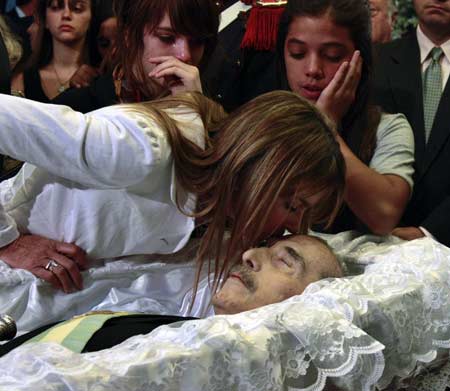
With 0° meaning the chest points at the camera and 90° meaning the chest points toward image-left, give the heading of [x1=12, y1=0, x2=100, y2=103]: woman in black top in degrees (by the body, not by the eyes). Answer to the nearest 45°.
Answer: approximately 0°

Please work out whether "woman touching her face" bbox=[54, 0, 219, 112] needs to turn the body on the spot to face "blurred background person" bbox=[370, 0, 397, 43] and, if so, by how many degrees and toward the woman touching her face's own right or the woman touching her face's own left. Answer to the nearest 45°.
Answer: approximately 90° to the woman touching her face's own left

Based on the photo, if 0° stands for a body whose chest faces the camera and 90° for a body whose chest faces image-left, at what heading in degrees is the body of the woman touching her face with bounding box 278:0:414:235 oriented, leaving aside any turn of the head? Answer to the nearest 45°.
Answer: approximately 45°

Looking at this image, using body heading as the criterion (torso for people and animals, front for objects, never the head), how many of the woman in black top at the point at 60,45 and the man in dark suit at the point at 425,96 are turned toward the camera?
2

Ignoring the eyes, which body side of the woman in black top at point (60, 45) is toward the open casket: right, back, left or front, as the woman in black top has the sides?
front

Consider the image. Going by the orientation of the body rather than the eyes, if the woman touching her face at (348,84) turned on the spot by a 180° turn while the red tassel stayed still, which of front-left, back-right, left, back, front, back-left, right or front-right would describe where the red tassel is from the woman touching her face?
left

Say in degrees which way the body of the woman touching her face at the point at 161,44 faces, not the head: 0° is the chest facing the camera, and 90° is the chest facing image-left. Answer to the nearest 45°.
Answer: approximately 315°

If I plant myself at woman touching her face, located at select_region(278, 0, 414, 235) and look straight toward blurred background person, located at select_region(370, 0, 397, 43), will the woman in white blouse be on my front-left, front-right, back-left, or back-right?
back-left

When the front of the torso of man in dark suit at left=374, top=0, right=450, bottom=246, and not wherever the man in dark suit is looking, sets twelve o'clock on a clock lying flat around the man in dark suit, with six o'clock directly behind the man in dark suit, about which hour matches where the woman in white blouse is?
The woman in white blouse is roughly at 1 o'clock from the man in dark suit.
